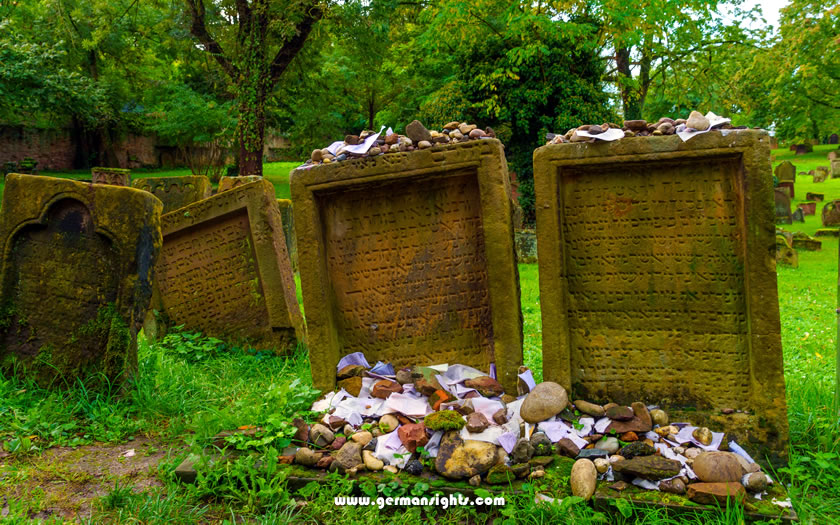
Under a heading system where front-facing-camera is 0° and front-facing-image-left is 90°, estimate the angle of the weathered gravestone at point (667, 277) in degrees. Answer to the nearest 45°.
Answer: approximately 0°

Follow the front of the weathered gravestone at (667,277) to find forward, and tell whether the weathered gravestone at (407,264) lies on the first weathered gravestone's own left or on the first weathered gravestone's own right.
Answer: on the first weathered gravestone's own right

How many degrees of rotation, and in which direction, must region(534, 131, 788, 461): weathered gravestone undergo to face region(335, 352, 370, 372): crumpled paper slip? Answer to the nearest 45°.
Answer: approximately 90° to its right

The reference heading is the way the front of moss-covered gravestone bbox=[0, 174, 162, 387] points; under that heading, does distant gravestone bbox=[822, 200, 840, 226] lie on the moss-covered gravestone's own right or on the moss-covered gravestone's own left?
on the moss-covered gravestone's own left

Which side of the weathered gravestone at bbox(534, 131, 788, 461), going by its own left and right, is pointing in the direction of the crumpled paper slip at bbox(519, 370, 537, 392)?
right

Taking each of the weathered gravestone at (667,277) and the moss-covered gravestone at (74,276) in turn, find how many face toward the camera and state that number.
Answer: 2

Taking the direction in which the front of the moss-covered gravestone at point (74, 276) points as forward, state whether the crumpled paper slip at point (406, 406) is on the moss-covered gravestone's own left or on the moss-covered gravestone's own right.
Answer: on the moss-covered gravestone's own left
